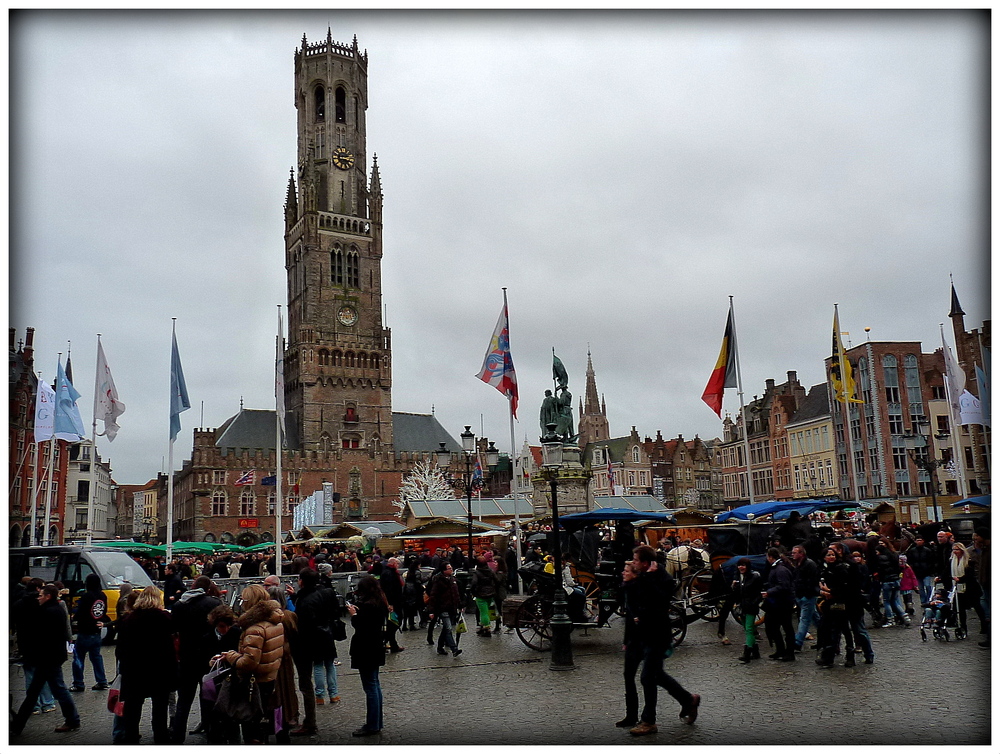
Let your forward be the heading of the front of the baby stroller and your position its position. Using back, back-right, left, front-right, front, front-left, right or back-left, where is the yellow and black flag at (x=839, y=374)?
back-right

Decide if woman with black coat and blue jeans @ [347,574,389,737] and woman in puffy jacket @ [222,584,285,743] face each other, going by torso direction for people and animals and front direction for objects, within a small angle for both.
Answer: no

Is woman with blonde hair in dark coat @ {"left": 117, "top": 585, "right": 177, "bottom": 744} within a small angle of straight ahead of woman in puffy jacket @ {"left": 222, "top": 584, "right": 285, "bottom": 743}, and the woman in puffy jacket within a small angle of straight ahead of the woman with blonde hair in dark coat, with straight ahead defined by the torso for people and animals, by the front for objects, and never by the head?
no

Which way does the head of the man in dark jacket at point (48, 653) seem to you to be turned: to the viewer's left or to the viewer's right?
to the viewer's left

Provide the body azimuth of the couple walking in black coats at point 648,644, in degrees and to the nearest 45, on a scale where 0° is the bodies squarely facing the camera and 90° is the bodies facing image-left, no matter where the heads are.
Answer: approximately 90°

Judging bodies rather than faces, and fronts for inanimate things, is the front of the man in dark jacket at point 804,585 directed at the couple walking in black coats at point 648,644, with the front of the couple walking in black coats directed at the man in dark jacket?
no

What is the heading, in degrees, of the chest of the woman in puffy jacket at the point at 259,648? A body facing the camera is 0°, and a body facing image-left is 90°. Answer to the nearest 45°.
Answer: approximately 135°

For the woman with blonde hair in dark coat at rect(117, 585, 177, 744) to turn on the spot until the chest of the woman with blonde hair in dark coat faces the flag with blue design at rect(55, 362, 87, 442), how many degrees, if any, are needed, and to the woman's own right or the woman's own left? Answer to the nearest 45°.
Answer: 0° — they already face it

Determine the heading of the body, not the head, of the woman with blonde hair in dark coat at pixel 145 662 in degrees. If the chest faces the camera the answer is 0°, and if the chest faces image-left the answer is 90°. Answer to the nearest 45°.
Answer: approximately 180°

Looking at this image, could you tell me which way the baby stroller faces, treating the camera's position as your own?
facing the viewer and to the left of the viewer

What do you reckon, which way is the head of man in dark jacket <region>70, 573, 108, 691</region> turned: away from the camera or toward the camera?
away from the camera
